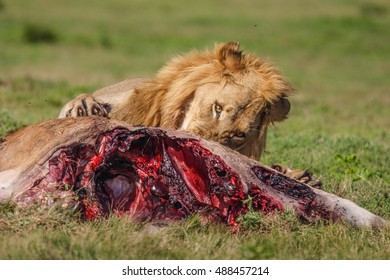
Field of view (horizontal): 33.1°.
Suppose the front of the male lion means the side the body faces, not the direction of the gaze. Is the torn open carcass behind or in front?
in front

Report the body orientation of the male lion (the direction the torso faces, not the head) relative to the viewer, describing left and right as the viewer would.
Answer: facing the viewer
